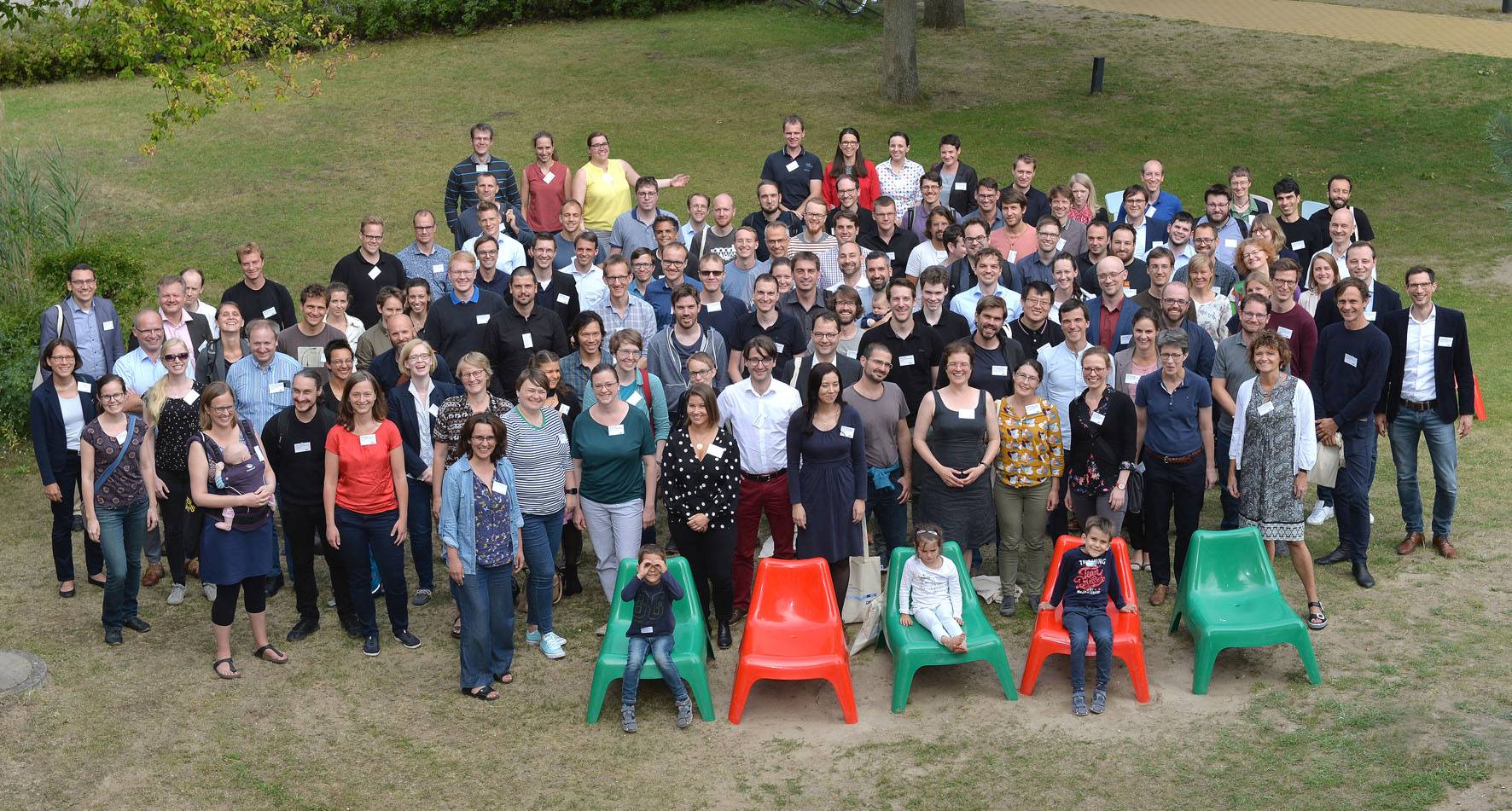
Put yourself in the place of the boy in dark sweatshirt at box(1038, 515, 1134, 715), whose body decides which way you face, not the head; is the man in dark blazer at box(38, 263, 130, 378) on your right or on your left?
on your right

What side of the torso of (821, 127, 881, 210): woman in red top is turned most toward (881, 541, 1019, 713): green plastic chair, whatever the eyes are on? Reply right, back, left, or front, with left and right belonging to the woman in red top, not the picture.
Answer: front

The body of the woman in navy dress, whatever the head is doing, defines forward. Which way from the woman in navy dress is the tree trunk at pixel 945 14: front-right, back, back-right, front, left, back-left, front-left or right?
back

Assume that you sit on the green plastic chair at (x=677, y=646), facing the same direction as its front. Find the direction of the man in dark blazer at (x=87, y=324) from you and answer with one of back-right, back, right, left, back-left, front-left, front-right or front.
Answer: back-right

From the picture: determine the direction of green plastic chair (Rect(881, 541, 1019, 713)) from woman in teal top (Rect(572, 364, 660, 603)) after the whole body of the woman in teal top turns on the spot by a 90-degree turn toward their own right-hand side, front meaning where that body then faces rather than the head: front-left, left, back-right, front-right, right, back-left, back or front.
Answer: back-left

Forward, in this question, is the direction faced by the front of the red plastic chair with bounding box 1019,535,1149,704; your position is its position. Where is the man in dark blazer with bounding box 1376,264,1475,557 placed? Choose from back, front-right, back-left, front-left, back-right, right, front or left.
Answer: back-left

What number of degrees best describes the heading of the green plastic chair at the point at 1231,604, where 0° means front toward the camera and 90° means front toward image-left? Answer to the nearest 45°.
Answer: approximately 0°

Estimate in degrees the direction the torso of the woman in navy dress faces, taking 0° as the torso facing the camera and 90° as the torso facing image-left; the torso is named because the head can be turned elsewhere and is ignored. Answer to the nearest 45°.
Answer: approximately 0°

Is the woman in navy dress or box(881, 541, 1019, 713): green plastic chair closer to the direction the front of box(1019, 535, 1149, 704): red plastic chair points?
the green plastic chair
